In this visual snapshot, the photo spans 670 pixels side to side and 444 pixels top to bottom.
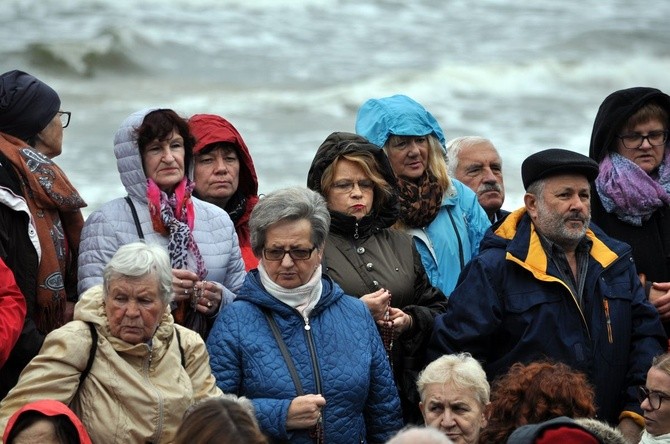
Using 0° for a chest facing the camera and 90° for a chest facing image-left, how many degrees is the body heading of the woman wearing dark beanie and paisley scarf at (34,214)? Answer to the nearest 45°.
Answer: approximately 270°

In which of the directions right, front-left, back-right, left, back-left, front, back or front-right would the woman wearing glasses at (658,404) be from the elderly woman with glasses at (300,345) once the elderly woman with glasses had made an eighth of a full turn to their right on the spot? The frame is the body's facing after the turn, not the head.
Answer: back-left

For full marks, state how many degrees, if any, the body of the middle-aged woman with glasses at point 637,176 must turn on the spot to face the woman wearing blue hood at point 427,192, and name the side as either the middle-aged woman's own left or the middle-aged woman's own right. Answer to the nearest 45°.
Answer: approximately 135° to the middle-aged woman's own right

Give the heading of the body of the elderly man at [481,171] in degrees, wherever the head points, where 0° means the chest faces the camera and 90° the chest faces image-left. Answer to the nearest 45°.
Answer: approximately 315°

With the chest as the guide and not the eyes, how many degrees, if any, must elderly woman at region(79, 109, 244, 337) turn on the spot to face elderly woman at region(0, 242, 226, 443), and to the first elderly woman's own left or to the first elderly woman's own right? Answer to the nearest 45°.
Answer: approximately 45° to the first elderly woman's own right

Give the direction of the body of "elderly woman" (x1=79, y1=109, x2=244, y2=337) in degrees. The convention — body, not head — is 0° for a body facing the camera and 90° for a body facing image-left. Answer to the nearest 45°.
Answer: approximately 315°
